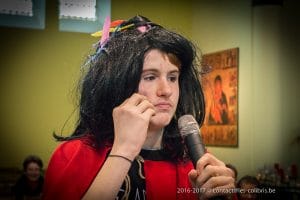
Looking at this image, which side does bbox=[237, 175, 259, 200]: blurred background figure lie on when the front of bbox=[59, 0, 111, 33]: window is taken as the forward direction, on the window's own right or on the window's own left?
on the window's own left

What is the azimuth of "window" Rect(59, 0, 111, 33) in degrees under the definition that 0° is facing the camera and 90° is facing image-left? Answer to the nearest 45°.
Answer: approximately 0°

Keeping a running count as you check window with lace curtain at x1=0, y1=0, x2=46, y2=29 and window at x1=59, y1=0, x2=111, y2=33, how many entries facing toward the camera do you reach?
2

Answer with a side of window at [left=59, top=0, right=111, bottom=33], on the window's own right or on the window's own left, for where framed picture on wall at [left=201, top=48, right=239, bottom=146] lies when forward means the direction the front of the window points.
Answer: on the window's own left

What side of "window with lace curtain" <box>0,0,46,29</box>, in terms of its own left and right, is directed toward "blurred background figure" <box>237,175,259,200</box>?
left

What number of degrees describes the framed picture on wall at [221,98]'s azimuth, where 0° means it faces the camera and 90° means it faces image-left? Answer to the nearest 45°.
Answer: approximately 45°
